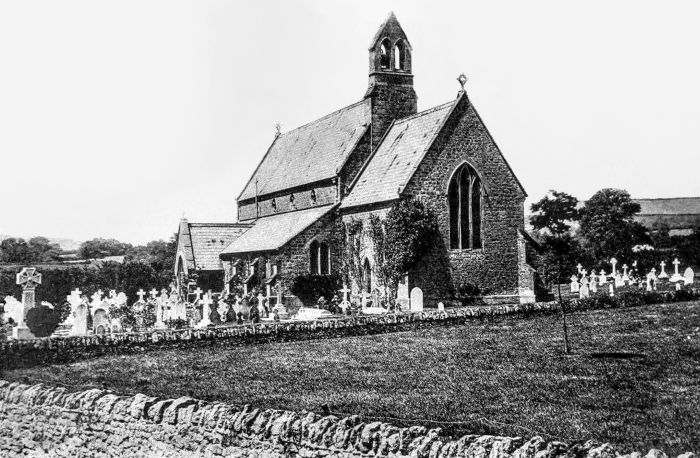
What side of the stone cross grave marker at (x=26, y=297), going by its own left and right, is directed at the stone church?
left

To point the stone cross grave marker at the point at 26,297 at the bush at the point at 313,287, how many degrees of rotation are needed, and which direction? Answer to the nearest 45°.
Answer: approximately 90° to its left

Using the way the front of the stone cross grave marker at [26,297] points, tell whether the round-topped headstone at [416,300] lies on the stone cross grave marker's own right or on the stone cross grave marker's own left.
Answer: on the stone cross grave marker's own left

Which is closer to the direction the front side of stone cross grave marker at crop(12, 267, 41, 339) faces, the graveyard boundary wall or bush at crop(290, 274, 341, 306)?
the graveyard boundary wall

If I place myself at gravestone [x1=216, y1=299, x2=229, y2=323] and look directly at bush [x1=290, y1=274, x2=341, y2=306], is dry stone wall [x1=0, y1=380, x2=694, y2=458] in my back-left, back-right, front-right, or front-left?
back-right

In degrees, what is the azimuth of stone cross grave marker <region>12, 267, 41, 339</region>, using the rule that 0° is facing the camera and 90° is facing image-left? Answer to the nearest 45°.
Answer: approximately 315°
